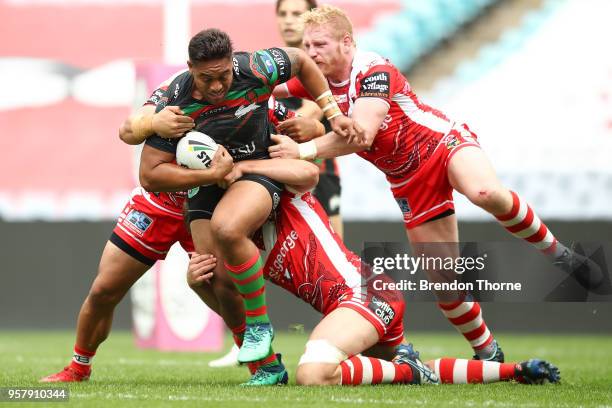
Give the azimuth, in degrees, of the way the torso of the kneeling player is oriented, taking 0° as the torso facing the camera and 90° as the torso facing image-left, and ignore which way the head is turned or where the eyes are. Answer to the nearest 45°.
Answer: approximately 90°
